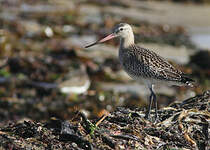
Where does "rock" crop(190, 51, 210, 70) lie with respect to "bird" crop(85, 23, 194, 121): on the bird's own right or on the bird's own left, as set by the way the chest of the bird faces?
on the bird's own right

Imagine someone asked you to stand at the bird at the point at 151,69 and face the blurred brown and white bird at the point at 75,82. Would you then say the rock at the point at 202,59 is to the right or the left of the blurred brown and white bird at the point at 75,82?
right

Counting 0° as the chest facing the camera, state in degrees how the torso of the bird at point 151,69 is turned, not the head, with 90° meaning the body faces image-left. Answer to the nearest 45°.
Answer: approximately 90°
